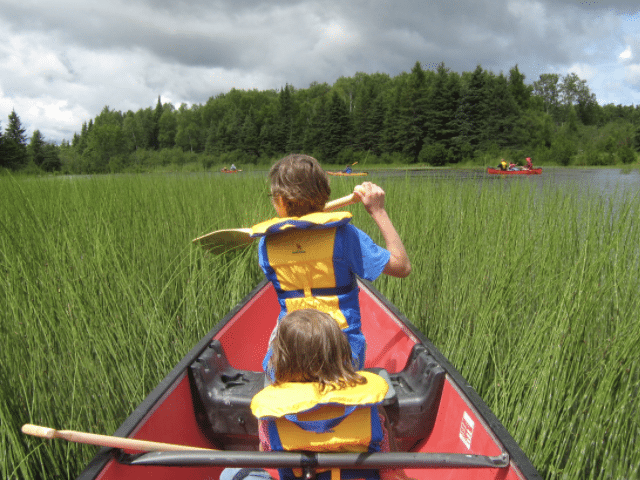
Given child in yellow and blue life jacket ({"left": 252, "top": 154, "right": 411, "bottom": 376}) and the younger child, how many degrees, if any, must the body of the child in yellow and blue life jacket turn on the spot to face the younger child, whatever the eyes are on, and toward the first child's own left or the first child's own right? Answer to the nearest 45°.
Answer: approximately 180°

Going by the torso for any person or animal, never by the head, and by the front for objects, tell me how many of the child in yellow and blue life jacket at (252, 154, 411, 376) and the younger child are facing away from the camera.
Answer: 2

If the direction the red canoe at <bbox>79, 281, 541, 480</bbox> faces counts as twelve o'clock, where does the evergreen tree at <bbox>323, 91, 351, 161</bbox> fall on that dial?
The evergreen tree is roughly at 12 o'clock from the red canoe.

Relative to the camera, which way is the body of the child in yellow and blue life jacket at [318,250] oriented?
away from the camera

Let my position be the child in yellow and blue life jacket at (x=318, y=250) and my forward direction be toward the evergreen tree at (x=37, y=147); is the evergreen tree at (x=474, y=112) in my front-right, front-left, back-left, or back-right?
front-right

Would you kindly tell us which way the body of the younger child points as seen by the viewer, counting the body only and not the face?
away from the camera

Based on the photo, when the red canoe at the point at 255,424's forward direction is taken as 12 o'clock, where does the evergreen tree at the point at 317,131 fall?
The evergreen tree is roughly at 12 o'clock from the red canoe.

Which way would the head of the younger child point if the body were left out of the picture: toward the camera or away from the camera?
away from the camera

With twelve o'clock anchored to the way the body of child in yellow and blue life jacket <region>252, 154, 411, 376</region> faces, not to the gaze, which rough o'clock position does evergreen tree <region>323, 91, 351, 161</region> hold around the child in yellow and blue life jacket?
The evergreen tree is roughly at 12 o'clock from the child in yellow and blue life jacket.

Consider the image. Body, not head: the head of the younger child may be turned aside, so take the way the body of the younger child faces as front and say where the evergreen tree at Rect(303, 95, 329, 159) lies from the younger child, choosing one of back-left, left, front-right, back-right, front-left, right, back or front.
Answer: front

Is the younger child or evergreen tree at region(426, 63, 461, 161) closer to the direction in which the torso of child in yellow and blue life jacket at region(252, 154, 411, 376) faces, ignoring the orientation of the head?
the evergreen tree

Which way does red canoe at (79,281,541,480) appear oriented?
away from the camera

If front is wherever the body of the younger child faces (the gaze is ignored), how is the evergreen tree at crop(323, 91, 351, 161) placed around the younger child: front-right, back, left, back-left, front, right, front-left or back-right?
front

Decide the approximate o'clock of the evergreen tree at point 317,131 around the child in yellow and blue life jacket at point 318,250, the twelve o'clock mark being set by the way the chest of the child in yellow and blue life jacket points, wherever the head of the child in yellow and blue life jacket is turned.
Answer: The evergreen tree is roughly at 12 o'clock from the child in yellow and blue life jacket.
